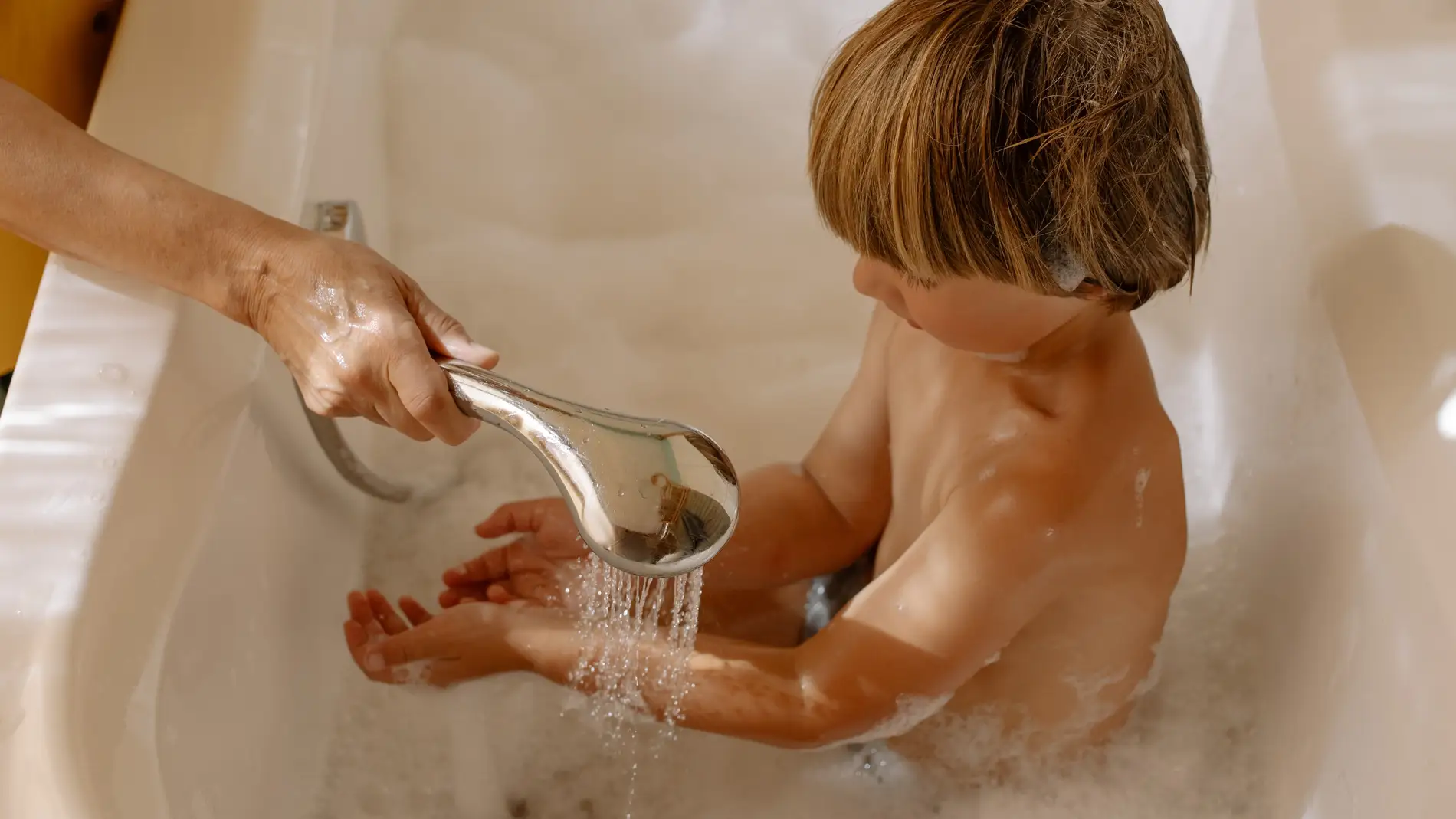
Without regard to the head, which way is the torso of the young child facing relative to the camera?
to the viewer's left

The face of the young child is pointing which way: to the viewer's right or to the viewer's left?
to the viewer's left

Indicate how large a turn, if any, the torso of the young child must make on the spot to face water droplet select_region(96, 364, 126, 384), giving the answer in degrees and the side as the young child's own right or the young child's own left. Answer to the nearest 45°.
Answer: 0° — they already face it
